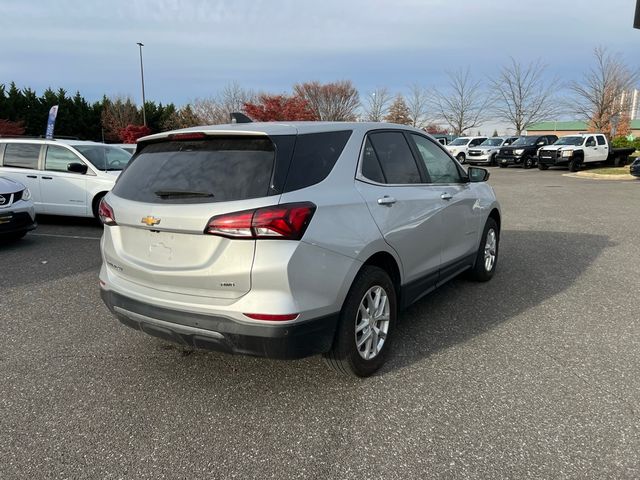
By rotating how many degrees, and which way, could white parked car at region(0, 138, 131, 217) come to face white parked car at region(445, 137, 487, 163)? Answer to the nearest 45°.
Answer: approximately 90° to its left

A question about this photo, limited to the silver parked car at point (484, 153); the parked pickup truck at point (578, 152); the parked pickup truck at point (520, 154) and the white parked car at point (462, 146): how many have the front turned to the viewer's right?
0

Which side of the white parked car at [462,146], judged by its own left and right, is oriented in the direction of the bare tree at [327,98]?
right

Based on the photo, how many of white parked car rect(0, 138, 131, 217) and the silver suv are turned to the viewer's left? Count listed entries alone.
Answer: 0

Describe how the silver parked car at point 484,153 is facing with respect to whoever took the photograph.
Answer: facing the viewer and to the left of the viewer

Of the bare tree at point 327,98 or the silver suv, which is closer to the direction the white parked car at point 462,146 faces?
the silver suv

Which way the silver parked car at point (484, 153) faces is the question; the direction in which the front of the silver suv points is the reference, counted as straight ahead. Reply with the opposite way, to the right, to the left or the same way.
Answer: the opposite way

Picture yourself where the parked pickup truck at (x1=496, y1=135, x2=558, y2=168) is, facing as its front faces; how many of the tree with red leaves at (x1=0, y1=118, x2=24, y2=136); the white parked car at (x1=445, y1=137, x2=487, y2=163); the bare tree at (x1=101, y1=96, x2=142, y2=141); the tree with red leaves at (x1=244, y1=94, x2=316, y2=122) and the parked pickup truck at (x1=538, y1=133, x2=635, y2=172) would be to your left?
1

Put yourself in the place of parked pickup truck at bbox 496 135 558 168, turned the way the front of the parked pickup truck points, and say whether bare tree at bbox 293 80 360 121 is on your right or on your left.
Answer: on your right

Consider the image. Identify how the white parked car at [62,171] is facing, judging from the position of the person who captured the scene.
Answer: facing the viewer and to the right of the viewer

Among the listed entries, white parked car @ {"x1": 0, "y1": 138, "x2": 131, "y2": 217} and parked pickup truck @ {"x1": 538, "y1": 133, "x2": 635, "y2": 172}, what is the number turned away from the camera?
0

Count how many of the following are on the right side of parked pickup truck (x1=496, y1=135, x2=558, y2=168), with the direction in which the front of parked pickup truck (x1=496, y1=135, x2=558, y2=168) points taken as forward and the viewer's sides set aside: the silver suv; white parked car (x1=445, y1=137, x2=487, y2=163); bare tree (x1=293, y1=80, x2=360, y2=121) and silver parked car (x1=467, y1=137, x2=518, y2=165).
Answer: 3

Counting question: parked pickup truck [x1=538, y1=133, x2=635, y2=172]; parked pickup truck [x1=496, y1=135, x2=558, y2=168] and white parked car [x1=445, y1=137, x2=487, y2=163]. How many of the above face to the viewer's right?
0

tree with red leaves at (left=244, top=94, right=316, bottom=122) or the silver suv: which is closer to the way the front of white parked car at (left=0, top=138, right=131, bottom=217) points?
the silver suv

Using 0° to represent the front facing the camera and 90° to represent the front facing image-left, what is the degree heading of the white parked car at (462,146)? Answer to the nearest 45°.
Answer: approximately 45°

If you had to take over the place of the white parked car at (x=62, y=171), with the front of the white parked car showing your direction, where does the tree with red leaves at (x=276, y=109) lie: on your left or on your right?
on your left

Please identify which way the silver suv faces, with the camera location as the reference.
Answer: facing away from the viewer and to the right of the viewer

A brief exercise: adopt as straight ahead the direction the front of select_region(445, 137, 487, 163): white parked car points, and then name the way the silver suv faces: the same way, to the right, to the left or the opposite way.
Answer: the opposite way

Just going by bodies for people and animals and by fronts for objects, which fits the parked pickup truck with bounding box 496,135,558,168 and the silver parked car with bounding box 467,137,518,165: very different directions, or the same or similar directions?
same or similar directions
